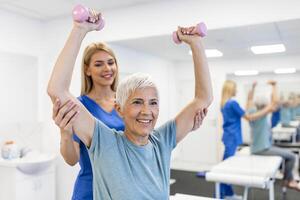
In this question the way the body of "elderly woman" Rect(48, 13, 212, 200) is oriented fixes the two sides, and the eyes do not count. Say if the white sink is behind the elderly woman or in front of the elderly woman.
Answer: behind

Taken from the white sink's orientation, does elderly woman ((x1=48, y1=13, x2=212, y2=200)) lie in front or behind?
in front

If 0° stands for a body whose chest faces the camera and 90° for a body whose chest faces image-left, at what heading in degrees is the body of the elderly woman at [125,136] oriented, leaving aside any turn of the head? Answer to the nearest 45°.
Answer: approximately 315°

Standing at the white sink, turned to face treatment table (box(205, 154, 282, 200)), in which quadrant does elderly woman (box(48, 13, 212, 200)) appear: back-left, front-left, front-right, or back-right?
front-right

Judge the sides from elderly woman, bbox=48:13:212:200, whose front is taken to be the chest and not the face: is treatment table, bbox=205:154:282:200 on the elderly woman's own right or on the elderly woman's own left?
on the elderly woman's own left

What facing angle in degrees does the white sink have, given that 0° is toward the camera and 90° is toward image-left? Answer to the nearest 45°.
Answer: approximately 315°

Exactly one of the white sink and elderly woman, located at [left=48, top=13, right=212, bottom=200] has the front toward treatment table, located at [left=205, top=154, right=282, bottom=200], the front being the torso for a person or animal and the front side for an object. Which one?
the white sink

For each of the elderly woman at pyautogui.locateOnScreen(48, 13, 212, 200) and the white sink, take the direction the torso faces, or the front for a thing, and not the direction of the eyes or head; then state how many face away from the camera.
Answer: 0
